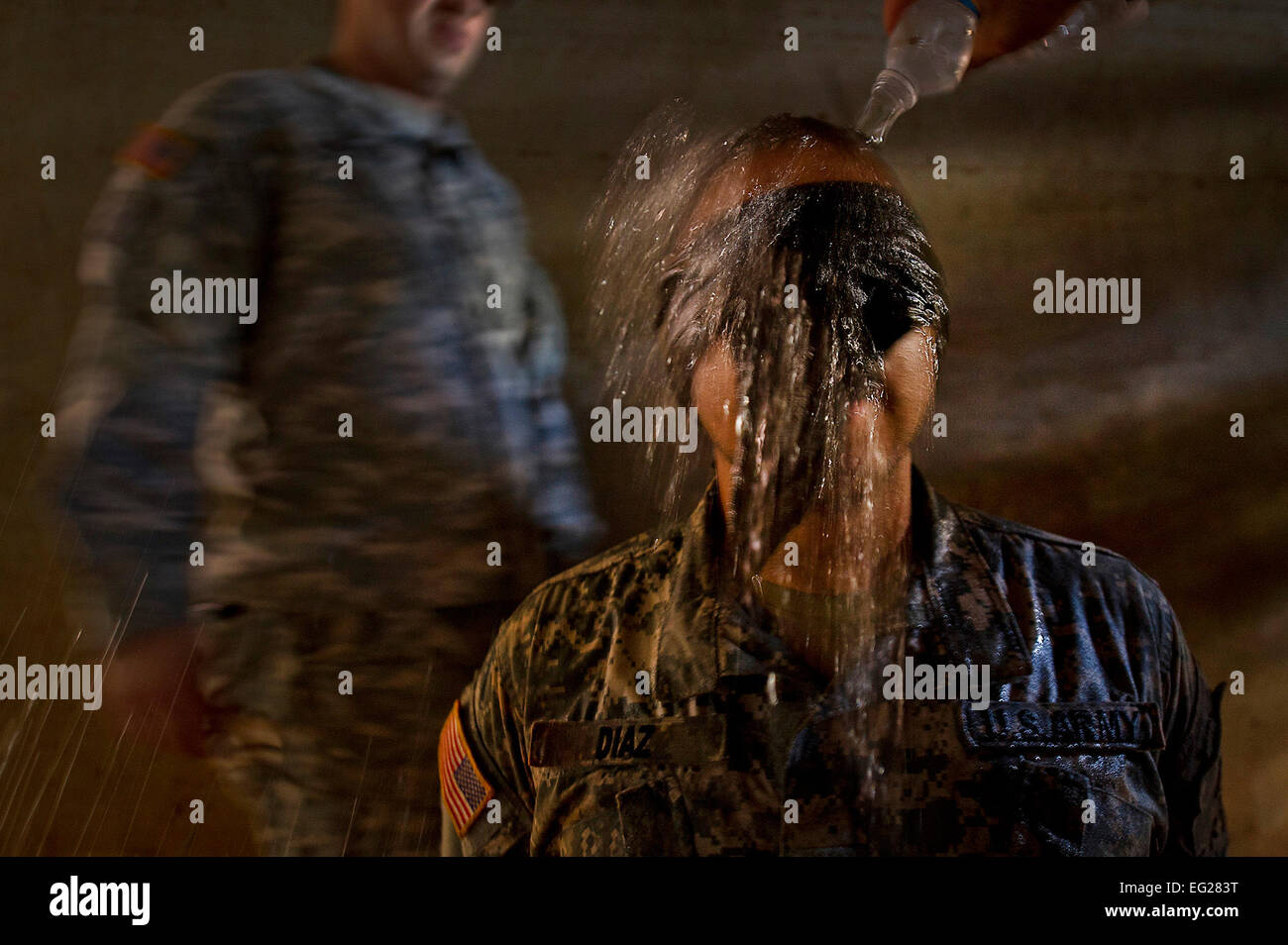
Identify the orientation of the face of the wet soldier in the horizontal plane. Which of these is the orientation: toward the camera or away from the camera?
toward the camera

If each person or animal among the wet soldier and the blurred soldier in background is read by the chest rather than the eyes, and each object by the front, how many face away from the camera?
0

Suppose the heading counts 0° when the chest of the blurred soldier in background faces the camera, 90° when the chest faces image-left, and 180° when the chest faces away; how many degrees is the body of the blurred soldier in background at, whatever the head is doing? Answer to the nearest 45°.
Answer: approximately 315°

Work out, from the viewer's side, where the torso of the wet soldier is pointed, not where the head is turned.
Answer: toward the camera
